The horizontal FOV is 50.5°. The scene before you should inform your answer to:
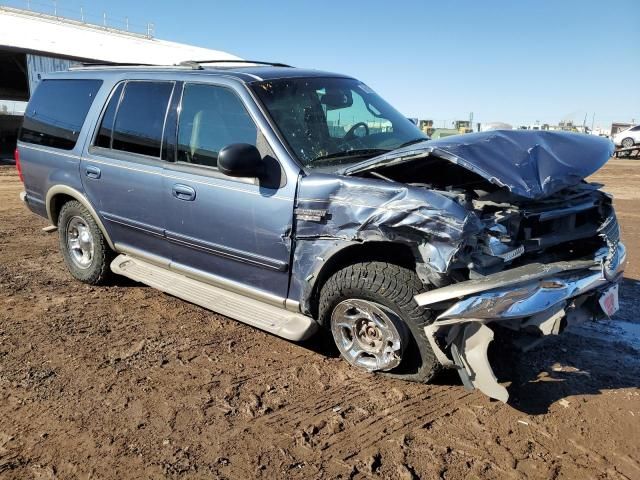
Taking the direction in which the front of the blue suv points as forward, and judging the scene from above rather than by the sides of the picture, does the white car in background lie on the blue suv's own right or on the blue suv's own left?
on the blue suv's own left

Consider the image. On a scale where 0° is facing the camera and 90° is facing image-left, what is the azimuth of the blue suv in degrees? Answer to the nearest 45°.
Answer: approximately 315°
